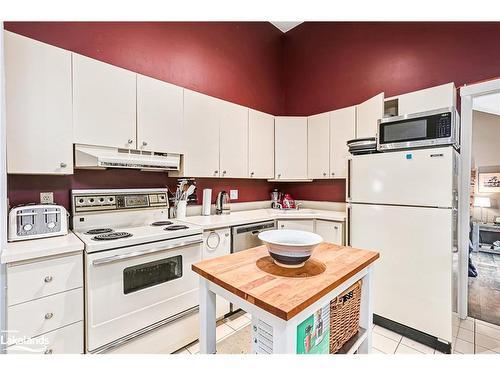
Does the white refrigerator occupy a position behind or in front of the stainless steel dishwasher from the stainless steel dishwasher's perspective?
in front

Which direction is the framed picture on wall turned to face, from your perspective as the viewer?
facing the viewer

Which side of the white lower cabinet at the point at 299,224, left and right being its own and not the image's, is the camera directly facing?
front

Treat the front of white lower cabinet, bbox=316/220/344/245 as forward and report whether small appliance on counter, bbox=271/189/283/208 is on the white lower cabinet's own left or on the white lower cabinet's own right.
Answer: on the white lower cabinet's own right

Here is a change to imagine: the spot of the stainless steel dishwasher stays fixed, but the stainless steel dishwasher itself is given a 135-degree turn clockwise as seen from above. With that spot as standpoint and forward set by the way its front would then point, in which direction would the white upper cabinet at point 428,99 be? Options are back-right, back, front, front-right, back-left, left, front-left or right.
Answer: back

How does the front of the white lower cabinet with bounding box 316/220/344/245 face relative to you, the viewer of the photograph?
facing the viewer and to the left of the viewer

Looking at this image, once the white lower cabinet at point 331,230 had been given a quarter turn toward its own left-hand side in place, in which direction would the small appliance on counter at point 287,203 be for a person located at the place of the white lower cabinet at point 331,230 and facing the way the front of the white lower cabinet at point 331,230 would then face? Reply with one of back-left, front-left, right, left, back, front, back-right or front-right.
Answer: back

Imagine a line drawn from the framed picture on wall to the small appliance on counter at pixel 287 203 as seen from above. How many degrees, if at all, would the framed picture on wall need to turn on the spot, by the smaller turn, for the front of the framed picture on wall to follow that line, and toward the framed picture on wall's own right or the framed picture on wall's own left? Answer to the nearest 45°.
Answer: approximately 45° to the framed picture on wall's own right

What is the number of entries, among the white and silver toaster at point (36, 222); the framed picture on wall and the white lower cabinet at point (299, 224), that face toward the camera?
3

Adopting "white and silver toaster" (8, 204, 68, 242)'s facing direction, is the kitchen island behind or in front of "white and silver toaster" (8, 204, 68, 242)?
in front

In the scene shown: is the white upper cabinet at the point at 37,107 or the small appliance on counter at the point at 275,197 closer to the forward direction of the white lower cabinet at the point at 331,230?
the white upper cabinet

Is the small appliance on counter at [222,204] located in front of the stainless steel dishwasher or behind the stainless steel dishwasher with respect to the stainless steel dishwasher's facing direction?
behind
